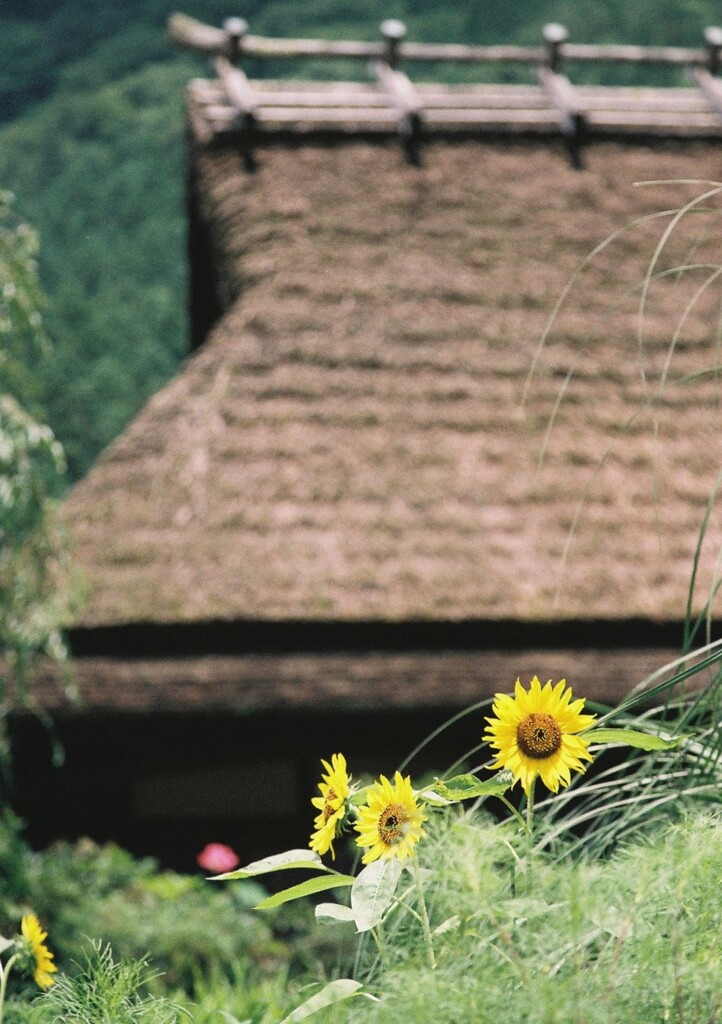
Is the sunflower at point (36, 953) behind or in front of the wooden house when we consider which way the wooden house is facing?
in front

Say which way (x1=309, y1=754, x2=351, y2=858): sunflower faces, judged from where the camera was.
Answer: facing to the left of the viewer

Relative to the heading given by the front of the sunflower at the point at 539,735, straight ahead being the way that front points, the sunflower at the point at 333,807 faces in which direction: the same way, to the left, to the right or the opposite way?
to the right

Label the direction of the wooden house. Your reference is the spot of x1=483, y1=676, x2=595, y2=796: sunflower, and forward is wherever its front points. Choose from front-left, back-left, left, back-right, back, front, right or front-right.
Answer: back

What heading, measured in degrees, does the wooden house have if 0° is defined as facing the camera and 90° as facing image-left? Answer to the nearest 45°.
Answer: approximately 0°

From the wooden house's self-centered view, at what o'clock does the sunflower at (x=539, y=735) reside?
The sunflower is roughly at 12 o'clock from the wooden house.

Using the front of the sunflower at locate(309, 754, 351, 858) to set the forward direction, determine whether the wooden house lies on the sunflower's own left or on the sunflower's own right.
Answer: on the sunflower's own right
